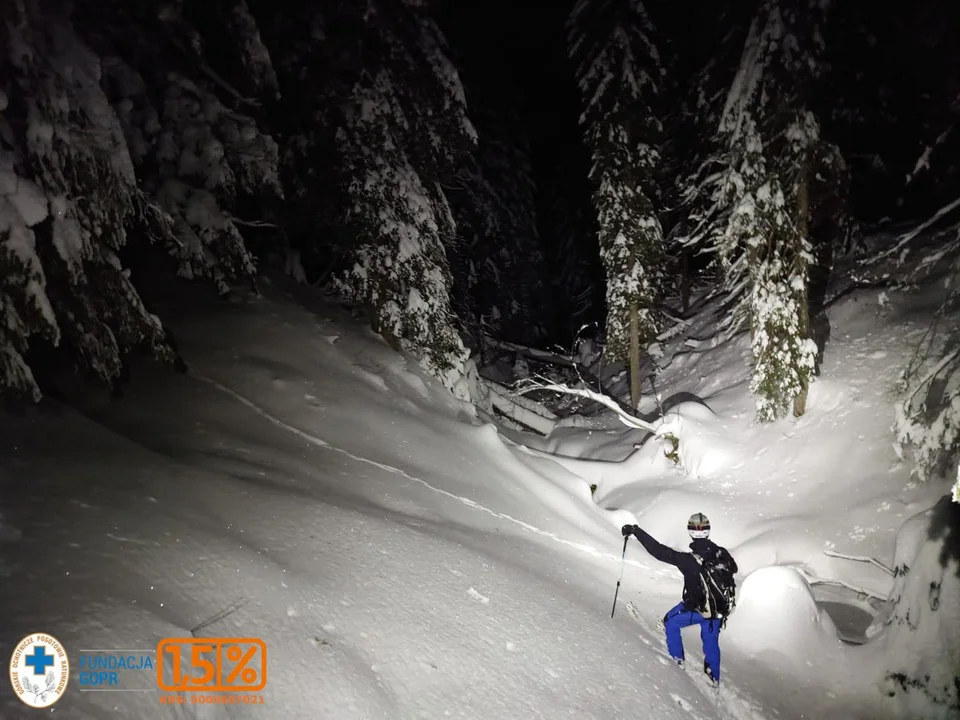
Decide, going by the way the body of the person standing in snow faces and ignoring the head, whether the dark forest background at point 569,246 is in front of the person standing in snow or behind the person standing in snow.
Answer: in front

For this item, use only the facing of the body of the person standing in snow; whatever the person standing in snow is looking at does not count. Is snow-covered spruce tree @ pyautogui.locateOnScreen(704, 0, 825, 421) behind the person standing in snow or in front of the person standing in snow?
in front

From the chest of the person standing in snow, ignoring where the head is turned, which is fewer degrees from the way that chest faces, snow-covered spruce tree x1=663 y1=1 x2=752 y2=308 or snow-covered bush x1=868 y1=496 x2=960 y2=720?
the snow-covered spruce tree

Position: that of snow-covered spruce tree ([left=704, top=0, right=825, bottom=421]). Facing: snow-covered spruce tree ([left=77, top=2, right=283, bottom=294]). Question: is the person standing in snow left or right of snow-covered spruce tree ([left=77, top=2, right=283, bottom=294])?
left

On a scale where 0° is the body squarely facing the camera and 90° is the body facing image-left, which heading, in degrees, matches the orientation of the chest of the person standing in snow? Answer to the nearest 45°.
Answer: approximately 135°

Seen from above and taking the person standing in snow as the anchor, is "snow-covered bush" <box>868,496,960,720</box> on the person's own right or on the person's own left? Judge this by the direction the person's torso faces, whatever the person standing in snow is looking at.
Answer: on the person's own right

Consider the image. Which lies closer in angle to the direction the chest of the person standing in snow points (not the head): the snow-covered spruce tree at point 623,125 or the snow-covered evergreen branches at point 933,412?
the snow-covered spruce tree

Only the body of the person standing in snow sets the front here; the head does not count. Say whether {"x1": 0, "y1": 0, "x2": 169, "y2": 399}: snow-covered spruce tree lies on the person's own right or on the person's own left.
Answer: on the person's own left
